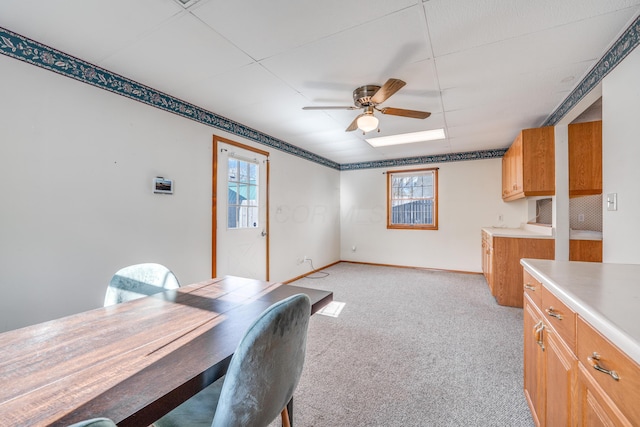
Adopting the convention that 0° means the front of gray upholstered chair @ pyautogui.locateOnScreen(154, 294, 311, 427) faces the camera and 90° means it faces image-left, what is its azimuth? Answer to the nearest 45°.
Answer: approximately 135°

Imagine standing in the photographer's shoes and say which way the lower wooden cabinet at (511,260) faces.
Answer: facing to the left of the viewer

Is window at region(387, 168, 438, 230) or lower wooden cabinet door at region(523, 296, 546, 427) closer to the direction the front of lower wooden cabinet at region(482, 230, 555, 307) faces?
the window

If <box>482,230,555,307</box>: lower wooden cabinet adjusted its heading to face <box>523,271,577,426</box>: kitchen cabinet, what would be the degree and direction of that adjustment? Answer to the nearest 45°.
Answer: approximately 90° to its left

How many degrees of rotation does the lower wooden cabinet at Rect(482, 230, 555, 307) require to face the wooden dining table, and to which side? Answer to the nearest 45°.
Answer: approximately 90° to its left

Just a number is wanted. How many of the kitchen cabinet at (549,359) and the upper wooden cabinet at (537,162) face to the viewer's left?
2

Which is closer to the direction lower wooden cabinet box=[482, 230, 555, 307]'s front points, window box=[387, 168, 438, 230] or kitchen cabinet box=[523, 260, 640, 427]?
the window

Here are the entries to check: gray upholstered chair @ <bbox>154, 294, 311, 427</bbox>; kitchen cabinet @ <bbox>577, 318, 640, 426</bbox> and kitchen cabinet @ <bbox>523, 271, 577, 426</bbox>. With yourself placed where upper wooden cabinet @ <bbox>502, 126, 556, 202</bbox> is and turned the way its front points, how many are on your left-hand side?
3

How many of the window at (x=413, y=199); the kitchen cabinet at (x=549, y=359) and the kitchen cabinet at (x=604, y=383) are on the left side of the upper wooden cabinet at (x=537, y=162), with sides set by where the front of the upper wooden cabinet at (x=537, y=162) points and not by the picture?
2
